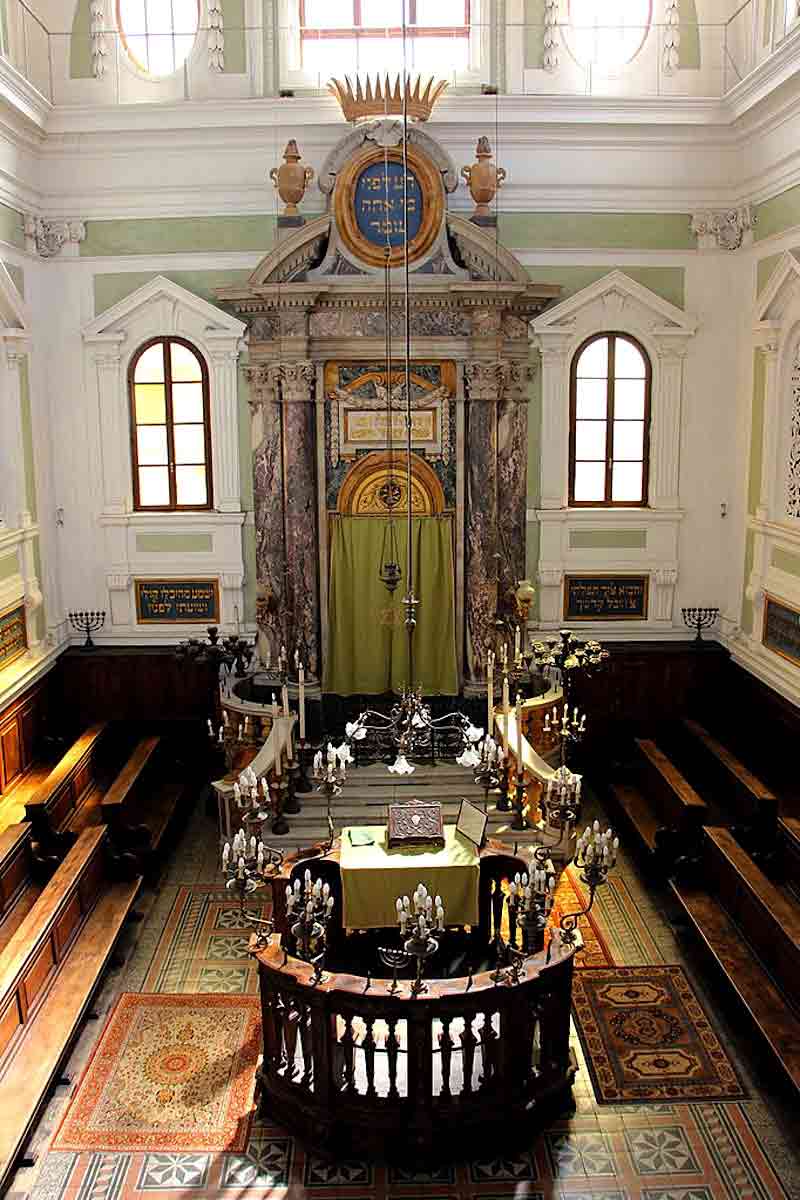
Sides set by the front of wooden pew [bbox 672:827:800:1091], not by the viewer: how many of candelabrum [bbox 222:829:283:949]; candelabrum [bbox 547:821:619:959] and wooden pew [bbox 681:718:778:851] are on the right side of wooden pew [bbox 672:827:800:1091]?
1

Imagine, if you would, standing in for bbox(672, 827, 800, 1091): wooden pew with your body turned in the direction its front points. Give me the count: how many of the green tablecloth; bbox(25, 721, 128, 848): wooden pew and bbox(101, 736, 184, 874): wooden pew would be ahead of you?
3

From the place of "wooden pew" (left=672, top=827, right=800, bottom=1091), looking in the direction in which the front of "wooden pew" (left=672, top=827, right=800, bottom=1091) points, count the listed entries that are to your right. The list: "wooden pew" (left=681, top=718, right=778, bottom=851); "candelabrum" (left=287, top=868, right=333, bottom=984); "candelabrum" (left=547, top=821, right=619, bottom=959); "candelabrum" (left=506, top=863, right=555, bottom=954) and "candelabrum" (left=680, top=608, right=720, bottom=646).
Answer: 2

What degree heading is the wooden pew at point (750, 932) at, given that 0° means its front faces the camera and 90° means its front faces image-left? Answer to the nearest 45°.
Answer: approximately 90°

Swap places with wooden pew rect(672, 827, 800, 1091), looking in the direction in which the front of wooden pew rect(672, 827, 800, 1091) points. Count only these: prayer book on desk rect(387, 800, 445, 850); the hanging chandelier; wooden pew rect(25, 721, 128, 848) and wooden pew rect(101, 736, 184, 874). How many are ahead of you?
4

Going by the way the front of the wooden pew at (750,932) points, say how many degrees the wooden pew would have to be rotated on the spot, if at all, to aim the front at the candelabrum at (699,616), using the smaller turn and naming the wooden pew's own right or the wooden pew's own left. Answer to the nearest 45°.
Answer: approximately 90° to the wooden pew's own right

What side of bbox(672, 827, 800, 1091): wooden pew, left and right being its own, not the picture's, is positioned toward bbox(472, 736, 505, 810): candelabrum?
front

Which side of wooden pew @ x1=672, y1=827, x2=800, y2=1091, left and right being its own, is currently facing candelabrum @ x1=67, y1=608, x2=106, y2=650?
front

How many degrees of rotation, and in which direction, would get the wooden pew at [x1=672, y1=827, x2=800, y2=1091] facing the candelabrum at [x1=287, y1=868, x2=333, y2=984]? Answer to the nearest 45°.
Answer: approximately 45° to its left

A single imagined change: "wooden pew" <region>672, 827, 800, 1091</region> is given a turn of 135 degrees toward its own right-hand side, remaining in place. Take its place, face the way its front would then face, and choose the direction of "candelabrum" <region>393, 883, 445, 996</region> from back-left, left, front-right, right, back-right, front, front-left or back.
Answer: back

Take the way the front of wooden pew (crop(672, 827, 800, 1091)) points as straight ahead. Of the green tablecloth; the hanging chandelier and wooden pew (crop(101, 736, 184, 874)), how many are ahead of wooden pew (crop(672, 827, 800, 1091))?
3

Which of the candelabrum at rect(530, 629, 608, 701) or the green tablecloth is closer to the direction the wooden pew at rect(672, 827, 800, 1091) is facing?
the green tablecloth

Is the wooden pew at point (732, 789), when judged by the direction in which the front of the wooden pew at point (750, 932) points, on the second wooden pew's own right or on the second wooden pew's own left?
on the second wooden pew's own right

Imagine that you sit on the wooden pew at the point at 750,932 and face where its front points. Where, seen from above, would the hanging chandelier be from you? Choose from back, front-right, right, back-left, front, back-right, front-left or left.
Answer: front

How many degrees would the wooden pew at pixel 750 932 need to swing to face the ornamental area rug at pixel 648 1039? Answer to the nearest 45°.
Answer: approximately 45° to its left

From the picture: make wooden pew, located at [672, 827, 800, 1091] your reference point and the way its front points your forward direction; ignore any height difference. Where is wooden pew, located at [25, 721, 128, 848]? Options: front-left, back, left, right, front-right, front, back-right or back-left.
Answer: front

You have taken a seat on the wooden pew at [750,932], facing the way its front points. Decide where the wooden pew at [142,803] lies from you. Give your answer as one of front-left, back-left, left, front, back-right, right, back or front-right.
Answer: front
